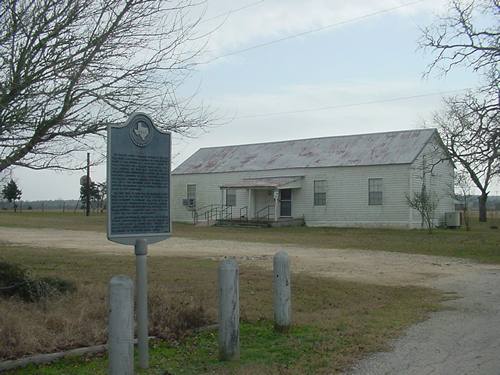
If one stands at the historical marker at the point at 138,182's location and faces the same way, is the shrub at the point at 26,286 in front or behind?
behind

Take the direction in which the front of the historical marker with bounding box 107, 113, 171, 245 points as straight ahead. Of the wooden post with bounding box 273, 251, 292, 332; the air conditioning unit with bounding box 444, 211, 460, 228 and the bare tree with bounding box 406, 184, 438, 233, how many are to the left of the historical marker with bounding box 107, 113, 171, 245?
3

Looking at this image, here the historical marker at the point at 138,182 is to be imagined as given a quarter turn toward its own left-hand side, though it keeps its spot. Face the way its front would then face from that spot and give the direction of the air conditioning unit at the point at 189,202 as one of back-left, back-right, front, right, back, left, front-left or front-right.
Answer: front-left

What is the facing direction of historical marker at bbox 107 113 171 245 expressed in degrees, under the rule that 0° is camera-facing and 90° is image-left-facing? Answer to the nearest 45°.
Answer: approximately 315°

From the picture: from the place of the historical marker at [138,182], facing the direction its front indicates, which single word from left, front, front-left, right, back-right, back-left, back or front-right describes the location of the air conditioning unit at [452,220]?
left

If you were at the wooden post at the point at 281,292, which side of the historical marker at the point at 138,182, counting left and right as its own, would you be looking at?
left
